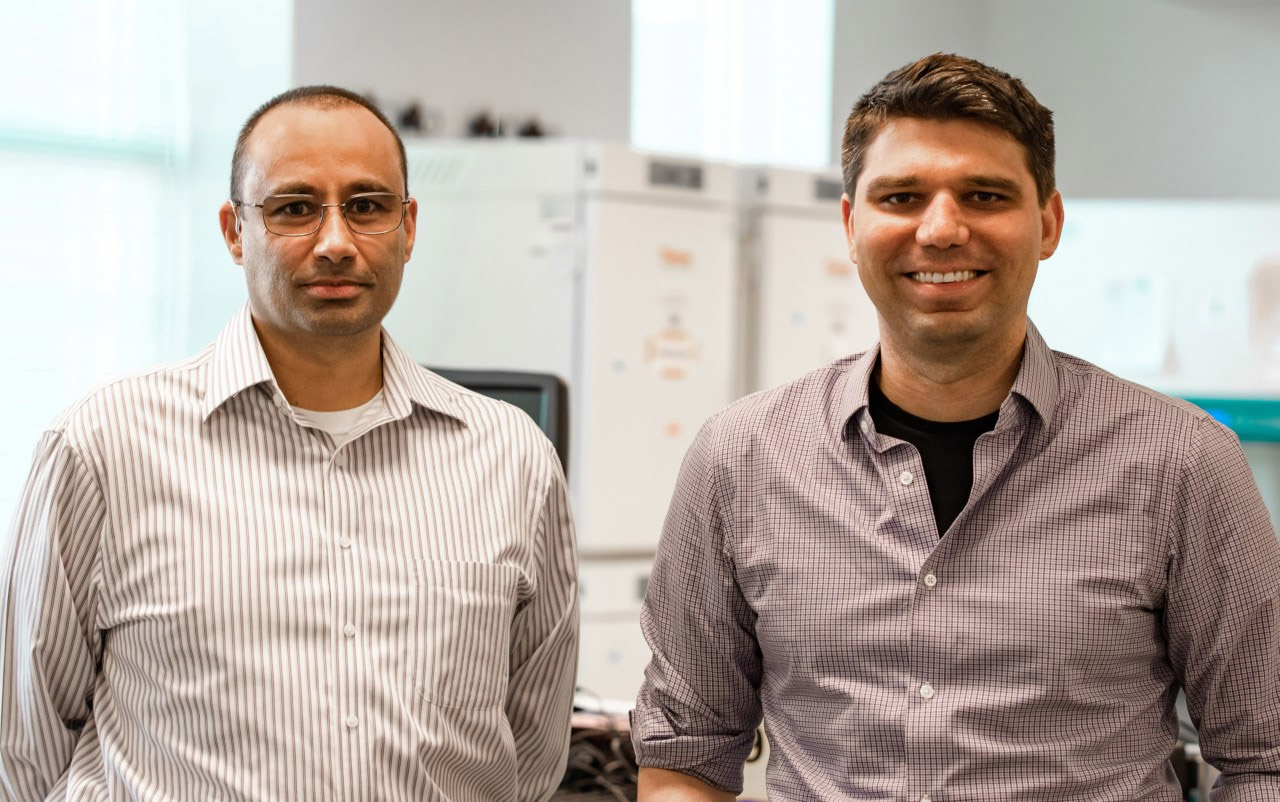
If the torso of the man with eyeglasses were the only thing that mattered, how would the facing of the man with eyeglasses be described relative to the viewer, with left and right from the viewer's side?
facing the viewer

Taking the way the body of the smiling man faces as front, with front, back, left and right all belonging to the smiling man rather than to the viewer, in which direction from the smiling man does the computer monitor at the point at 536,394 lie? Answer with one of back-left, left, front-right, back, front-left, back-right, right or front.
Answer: back-right

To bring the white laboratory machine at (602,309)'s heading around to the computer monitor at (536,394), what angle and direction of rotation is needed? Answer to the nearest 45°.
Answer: approximately 45° to its right

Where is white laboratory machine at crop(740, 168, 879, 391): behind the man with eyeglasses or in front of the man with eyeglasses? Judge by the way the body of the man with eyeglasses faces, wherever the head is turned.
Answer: behind

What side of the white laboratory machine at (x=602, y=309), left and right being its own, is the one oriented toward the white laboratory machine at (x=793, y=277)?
left

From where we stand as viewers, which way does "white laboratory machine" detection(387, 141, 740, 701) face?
facing the viewer and to the right of the viewer

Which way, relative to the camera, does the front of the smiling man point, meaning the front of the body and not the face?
toward the camera

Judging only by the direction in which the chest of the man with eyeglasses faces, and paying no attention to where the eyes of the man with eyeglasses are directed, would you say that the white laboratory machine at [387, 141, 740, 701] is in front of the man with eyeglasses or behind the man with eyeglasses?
behind

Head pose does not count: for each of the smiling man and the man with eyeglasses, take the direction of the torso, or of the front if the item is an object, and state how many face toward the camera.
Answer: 2

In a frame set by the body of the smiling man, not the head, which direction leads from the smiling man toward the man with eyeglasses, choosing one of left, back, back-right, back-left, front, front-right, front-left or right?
right

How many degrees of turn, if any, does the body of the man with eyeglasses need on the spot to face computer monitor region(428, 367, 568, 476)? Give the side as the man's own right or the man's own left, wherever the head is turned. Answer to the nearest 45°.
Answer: approximately 135° to the man's own left
